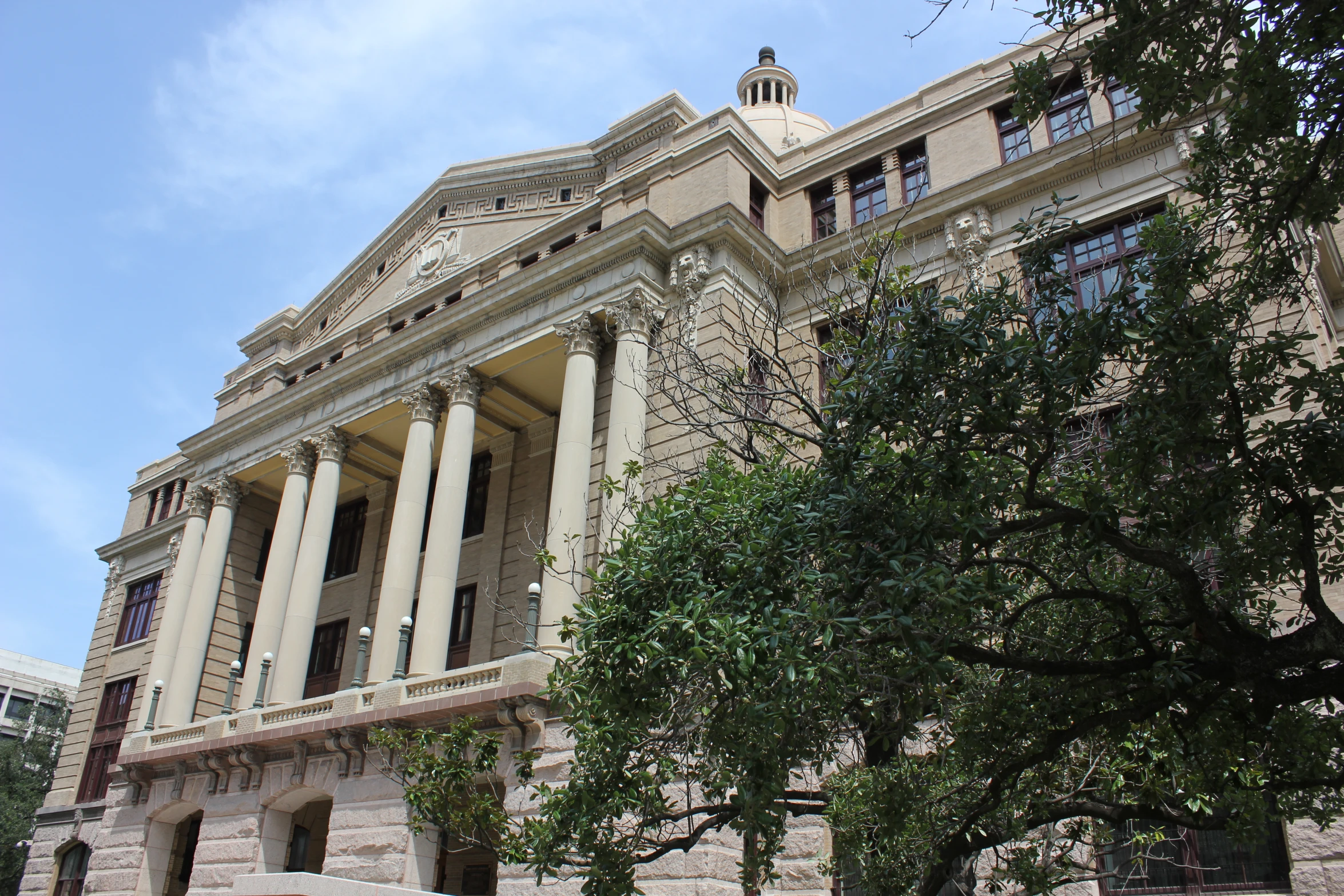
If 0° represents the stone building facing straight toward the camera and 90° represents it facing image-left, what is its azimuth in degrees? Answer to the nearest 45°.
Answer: approximately 45°

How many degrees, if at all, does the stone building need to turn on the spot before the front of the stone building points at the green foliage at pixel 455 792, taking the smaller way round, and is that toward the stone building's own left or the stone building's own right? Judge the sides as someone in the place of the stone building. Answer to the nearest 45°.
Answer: approximately 45° to the stone building's own left

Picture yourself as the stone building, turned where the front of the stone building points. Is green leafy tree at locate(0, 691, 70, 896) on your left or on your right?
on your right
